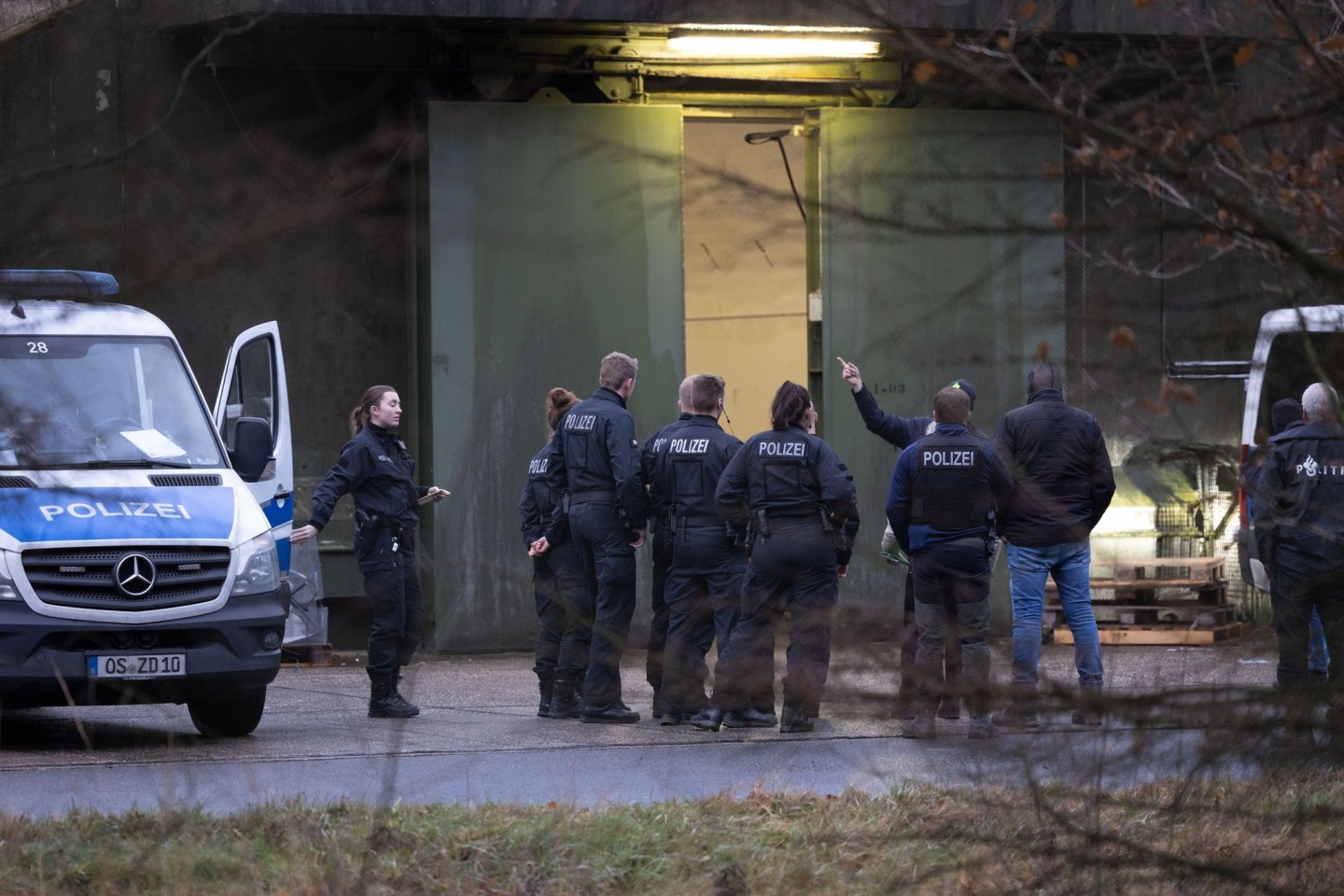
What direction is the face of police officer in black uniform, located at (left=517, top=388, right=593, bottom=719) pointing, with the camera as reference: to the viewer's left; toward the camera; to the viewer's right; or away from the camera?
away from the camera

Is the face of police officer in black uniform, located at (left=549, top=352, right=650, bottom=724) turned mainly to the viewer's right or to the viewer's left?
to the viewer's right

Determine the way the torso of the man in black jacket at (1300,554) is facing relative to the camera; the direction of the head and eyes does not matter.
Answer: away from the camera

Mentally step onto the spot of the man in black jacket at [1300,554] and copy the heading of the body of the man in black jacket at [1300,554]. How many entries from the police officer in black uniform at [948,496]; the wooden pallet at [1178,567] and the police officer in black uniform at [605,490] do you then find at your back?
0

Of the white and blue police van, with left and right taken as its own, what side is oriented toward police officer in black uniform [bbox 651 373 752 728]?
left

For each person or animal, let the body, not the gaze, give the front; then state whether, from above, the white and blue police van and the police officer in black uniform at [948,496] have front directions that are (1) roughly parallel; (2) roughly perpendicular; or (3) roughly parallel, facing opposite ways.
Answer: roughly parallel, facing opposite ways

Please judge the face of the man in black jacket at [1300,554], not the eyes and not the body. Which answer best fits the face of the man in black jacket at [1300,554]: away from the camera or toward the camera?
away from the camera

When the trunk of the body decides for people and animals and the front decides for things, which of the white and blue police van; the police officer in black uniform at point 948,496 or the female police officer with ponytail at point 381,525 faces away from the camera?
the police officer in black uniform

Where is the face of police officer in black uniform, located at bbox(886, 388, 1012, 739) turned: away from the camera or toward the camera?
away from the camera

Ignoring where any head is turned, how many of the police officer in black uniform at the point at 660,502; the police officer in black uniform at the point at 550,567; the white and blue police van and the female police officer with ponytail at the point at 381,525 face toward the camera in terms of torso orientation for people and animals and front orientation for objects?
1

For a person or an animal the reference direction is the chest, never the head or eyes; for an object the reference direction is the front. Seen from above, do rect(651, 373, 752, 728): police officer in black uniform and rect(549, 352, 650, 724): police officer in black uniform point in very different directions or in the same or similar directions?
same or similar directions

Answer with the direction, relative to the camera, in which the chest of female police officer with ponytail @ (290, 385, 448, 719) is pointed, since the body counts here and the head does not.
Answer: to the viewer's right

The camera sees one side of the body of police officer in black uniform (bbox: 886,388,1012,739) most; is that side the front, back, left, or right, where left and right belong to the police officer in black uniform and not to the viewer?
back

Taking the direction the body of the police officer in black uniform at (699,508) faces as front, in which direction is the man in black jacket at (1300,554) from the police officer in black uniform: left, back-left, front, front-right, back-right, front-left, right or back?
back-right

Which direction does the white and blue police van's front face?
toward the camera

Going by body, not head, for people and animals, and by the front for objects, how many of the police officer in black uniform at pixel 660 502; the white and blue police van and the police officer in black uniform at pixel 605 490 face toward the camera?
1
